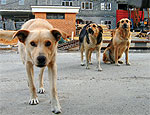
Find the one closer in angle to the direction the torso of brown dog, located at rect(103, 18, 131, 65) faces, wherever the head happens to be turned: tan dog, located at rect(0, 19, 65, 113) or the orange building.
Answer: the tan dog

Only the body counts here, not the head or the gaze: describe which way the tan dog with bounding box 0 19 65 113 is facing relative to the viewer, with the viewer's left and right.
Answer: facing the viewer

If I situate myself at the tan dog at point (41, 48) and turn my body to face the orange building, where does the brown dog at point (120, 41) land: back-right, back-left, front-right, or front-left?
front-right

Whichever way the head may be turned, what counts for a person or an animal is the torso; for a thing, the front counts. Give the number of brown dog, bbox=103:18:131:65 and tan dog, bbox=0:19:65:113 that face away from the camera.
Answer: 0

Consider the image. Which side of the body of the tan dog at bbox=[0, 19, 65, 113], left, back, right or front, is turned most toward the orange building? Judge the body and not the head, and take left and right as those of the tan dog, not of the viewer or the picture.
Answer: back

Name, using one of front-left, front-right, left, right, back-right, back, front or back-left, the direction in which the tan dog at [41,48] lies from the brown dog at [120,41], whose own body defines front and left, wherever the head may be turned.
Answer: front-right

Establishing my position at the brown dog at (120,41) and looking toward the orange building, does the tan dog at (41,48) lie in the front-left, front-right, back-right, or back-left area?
back-left

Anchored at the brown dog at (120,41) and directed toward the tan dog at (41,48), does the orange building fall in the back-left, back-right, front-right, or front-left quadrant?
back-right

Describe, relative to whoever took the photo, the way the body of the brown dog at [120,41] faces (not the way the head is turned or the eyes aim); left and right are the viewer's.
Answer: facing the viewer and to the right of the viewer
